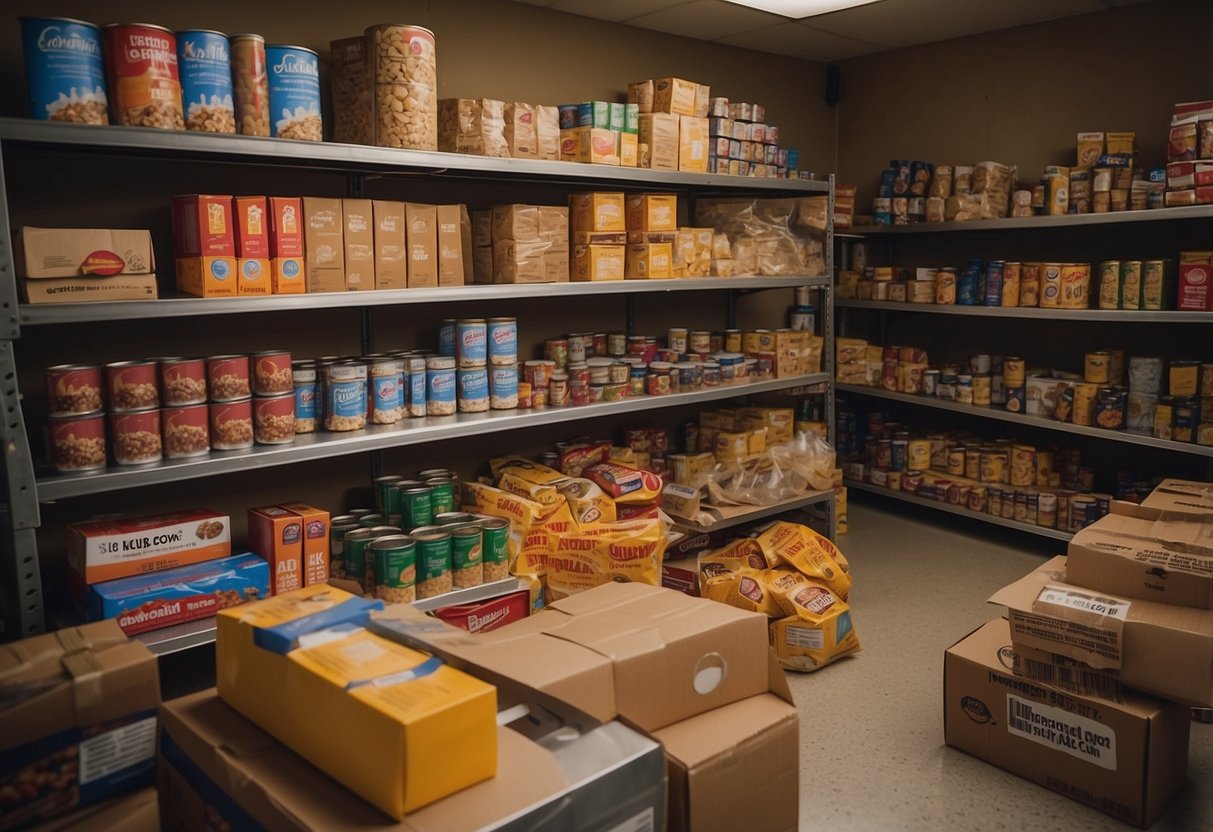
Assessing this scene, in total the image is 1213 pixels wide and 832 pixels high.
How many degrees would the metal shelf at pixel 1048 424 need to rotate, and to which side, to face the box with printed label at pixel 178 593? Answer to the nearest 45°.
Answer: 0° — it already faces it

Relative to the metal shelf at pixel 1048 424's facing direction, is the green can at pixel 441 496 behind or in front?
in front

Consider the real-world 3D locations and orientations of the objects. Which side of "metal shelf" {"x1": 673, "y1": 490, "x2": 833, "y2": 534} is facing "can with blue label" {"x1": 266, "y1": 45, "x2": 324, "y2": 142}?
right

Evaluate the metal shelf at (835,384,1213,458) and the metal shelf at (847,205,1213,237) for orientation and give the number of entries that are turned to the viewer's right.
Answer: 0

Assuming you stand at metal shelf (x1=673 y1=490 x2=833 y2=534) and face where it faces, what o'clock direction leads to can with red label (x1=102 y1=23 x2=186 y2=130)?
The can with red label is roughly at 3 o'clock from the metal shelf.

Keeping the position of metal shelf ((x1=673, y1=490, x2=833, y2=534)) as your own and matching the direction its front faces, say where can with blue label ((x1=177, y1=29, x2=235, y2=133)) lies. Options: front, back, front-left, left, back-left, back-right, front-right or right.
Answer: right

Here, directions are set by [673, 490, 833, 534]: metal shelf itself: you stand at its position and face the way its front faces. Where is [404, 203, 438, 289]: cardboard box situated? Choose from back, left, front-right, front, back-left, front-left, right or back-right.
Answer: right

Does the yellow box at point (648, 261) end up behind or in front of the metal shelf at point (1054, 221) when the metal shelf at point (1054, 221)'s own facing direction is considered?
in front

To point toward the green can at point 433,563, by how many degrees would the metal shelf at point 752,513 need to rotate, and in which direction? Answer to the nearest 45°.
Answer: approximately 90° to its right

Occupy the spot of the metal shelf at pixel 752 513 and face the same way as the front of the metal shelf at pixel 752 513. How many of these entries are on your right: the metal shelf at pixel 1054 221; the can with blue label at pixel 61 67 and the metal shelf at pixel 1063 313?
1

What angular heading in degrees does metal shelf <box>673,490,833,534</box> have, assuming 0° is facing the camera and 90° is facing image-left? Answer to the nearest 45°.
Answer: approximately 315°
